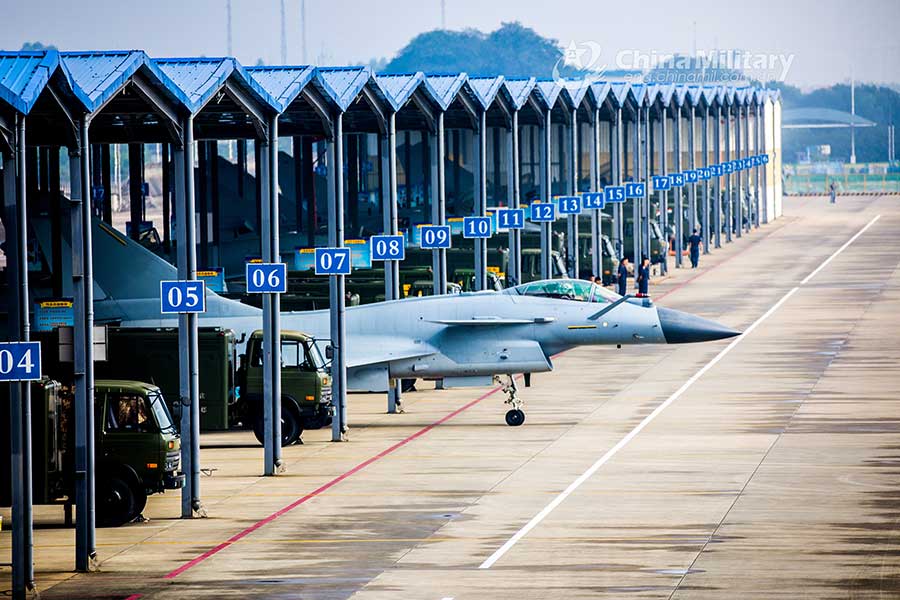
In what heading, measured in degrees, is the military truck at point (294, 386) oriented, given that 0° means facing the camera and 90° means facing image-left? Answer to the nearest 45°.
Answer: approximately 270°

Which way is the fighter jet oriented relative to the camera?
to the viewer's right

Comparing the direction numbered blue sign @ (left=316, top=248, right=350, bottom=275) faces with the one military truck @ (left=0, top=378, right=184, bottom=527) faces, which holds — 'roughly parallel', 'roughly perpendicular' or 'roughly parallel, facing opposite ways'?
roughly perpendicular

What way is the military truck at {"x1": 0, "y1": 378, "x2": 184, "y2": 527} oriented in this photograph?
to the viewer's right

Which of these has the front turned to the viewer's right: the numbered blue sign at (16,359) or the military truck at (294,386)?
the military truck

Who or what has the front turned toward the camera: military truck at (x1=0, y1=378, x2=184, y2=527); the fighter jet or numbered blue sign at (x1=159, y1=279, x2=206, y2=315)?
the numbered blue sign

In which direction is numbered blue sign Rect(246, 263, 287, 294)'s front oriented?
toward the camera

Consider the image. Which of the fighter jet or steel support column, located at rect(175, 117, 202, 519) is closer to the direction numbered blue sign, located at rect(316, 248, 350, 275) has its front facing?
the steel support column

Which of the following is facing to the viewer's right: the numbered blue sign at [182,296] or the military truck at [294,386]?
the military truck

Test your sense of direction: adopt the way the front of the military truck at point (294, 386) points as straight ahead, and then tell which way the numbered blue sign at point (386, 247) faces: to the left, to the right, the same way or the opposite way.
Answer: to the right

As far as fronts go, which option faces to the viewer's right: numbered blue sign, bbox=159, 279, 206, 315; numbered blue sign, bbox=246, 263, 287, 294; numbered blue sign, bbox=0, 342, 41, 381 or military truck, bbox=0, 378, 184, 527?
the military truck

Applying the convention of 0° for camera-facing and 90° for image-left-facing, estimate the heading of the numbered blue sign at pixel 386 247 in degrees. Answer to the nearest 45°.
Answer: approximately 0°

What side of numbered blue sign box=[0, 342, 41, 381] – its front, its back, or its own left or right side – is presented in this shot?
front

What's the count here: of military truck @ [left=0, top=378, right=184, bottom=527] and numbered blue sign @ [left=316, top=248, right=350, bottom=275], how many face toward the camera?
1

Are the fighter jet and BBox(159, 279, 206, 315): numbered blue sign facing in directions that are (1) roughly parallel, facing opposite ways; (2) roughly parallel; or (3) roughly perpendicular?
roughly perpendicular
